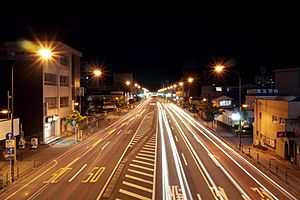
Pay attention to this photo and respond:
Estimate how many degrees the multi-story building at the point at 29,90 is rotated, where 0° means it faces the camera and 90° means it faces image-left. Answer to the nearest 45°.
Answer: approximately 315°
